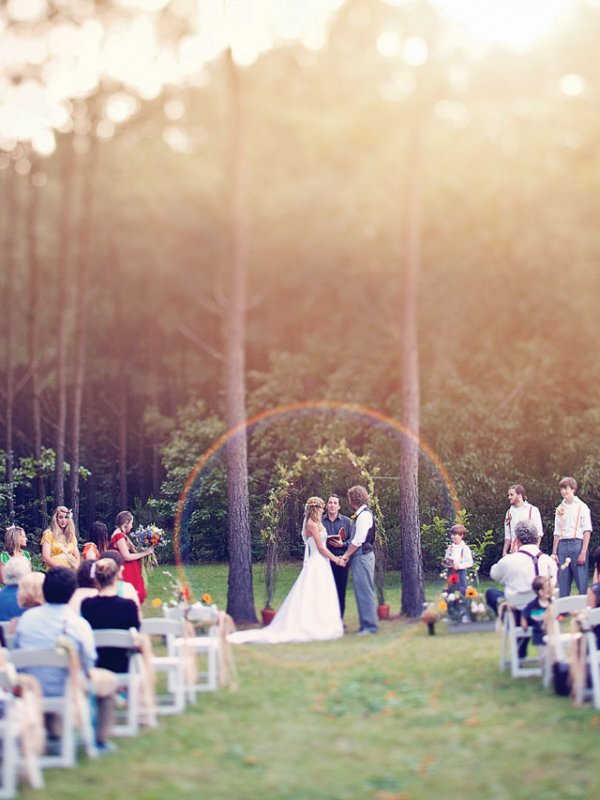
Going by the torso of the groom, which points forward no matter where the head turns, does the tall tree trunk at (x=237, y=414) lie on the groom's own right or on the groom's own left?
on the groom's own right

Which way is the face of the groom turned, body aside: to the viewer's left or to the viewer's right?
to the viewer's left

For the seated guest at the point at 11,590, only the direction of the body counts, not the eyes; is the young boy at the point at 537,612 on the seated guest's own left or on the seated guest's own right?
on the seated guest's own right

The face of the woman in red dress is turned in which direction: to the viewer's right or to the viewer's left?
to the viewer's right

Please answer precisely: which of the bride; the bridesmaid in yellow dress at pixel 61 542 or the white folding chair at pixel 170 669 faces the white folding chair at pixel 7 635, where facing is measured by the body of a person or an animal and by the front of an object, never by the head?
the bridesmaid in yellow dress

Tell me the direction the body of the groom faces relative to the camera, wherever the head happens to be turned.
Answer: to the viewer's left

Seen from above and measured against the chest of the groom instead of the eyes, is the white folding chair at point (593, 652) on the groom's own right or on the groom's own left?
on the groom's own left

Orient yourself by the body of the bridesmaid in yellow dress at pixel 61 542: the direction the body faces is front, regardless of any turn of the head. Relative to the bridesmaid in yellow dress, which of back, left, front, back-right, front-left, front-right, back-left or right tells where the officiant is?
left

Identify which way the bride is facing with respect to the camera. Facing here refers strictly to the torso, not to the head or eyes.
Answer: to the viewer's right

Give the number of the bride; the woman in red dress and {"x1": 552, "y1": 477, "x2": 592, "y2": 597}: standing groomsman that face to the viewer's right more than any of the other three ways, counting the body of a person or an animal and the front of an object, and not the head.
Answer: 2

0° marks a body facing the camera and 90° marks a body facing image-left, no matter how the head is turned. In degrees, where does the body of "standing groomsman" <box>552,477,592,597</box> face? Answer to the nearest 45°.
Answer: approximately 45°

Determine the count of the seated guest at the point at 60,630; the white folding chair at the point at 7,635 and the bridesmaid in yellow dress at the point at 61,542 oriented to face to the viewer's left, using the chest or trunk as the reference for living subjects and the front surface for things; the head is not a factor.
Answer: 0

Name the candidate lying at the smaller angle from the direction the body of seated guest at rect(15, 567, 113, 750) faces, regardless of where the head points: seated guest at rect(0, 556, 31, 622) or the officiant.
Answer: the officiant
